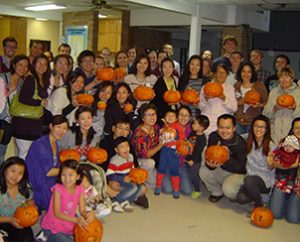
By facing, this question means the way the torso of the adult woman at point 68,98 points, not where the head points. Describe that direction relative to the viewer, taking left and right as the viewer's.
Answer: facing the viewer and to the right of the viewer

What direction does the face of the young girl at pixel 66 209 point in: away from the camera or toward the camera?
toward the camera

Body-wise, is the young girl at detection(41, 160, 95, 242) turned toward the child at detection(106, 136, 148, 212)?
no

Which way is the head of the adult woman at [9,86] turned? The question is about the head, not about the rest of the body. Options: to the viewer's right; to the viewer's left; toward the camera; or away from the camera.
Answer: toward the camera

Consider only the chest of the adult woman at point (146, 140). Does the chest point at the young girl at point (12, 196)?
no

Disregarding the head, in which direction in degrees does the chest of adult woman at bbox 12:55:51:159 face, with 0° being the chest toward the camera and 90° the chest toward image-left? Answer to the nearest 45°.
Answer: approximately 315°

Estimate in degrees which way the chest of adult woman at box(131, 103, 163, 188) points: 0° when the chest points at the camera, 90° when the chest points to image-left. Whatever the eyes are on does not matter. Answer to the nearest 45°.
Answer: approximately 315°

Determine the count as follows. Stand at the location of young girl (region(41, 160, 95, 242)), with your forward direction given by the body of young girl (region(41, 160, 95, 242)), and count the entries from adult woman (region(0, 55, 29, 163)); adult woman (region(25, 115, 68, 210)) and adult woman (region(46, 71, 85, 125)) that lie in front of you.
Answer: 0

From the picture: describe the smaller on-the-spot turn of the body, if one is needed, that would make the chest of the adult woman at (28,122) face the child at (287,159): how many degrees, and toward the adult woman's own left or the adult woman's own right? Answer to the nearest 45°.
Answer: approximately 45° to the adult woman's own left

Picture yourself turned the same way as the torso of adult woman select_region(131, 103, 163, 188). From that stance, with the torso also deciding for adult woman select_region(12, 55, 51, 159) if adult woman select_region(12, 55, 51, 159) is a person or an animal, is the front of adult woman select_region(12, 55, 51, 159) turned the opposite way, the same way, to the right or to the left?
the same way

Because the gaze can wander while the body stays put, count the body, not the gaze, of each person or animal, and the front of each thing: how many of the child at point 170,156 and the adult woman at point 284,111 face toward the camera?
2

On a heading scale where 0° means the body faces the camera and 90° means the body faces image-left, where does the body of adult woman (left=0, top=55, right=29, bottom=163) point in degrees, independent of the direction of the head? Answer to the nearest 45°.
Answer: approximately 315°

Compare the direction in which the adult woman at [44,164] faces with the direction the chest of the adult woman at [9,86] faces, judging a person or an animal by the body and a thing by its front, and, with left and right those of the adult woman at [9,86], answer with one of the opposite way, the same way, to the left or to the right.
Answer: the same way

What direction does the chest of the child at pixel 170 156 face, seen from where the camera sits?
toward the camera

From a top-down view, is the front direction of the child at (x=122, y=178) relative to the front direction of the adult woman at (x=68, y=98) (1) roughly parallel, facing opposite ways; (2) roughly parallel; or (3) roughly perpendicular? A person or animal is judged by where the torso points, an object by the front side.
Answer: roughly parallel

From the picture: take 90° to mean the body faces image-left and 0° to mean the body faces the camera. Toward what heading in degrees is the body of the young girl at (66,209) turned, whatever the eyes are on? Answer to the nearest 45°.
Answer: approximately 315°
